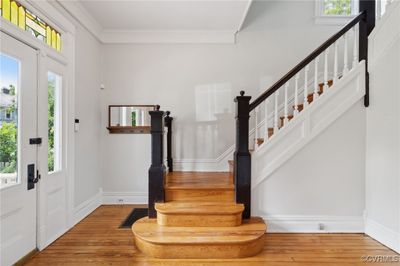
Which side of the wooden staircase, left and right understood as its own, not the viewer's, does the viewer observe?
front

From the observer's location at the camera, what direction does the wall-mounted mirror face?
facing the viewer

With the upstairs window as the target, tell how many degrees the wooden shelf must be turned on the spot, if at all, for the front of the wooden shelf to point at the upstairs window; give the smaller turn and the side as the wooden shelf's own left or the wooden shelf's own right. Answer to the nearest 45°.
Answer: approximately 90° to the wooden shelf's own left

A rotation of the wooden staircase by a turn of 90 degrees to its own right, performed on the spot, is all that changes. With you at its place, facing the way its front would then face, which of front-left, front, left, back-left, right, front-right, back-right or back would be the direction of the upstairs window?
back-right

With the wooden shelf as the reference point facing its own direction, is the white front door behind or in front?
in front

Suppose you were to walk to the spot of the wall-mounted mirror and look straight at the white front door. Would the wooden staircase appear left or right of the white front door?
left

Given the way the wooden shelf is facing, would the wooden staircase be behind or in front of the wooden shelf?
in front

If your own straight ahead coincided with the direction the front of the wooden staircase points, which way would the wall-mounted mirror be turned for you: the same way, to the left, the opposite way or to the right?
the same way

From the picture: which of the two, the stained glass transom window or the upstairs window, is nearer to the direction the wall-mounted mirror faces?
the stained glass transom window

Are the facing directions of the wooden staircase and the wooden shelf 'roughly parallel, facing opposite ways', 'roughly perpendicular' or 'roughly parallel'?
roughly parallel

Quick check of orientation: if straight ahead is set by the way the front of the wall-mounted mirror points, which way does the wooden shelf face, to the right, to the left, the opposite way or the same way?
the same way
